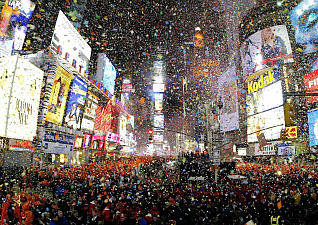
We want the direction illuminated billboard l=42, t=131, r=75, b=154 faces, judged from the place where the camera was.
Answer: facing the viewer and to the right of the viewer

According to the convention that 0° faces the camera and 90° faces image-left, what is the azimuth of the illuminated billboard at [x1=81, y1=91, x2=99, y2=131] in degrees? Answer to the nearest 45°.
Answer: approximately 315°

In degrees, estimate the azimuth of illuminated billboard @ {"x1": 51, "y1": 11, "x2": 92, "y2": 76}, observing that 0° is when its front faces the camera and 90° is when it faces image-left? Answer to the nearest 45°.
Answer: approximately 315°

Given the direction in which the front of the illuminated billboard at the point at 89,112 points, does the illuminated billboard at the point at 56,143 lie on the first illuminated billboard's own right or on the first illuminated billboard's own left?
on the first illuminated billboard's own right

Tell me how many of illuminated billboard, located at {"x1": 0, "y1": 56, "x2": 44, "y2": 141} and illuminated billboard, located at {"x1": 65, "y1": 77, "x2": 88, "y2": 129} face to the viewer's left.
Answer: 0

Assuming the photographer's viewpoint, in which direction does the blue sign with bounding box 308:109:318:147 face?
facing the viewer and to the left of the viewer

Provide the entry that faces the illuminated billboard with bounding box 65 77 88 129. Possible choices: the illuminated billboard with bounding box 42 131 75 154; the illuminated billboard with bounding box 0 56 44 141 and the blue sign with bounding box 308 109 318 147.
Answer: the blue sign

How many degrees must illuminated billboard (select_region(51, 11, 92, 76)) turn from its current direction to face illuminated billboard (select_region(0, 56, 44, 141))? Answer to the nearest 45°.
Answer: approximately 45° to its right

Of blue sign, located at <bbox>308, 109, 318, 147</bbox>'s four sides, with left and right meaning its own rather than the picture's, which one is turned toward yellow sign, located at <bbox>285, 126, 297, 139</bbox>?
right

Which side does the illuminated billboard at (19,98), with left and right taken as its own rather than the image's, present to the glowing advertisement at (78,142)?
left
